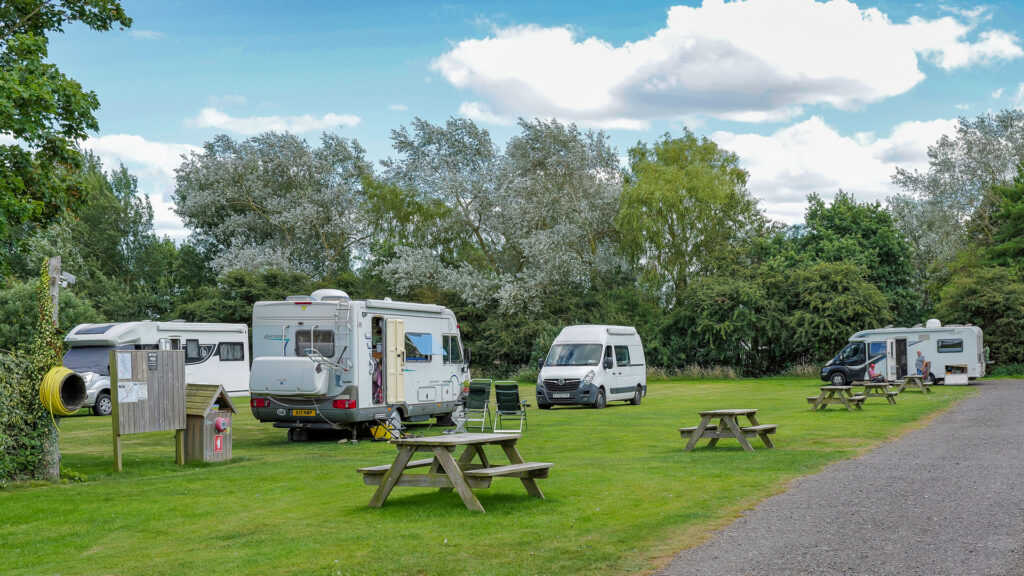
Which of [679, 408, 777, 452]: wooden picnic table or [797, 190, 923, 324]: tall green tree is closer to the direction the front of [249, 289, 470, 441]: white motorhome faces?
the tall green tree

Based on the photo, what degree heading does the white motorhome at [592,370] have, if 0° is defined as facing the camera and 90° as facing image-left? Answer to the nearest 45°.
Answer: approximately 45°

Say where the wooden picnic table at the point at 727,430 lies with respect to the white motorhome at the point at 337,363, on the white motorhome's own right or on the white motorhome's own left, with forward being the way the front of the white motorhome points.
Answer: on the white motorhome's own right

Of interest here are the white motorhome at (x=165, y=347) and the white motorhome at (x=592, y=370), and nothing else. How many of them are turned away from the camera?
0

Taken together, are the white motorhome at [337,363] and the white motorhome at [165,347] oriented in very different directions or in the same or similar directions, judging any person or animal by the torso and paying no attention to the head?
very different directions

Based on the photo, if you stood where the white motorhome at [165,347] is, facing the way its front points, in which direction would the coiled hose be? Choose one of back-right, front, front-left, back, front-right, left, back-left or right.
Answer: front-left

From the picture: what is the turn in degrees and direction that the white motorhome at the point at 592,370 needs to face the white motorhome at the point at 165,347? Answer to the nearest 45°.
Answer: approximately 45° to its right

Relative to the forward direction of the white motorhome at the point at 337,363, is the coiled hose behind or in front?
behind

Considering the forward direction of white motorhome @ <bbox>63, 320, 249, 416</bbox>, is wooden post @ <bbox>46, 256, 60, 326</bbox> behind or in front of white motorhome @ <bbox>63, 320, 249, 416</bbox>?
in front

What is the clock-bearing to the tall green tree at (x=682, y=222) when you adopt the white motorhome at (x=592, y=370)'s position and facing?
The tall green tree is roughly at 5 o'clock from the white motorhome.
